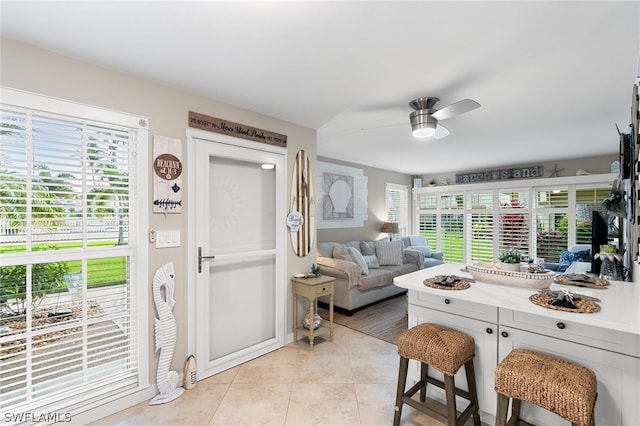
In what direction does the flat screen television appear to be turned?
to the viewer's left

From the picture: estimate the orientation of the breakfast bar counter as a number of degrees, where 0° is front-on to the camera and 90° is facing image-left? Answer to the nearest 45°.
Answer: approximately 45°

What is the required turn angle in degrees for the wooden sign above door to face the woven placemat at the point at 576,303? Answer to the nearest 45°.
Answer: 0° — it already faces it

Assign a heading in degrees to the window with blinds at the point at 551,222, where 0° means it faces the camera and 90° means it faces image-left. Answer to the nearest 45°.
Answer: approximately 0°

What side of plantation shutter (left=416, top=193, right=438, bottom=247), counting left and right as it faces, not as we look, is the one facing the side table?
front

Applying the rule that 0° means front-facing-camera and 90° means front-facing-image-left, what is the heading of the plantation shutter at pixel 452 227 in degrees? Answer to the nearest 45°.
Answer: approximately 0°

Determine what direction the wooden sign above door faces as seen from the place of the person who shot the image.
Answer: facing the viewer and to the right of the viewer

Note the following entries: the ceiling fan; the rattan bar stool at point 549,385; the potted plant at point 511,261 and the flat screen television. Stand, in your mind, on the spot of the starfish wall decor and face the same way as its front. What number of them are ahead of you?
4

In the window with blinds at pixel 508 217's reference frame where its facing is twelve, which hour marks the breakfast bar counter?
The breakfast bar counter is roughly at 12 o'clock from the window with blinds.

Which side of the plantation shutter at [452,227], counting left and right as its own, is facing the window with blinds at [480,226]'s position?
left

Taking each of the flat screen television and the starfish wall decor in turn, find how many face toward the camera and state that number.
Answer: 1
